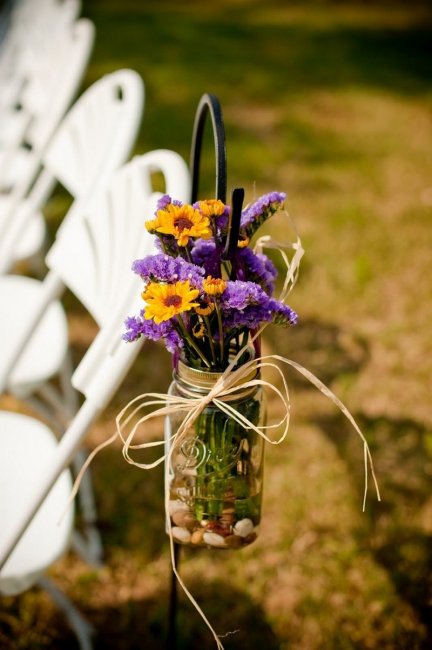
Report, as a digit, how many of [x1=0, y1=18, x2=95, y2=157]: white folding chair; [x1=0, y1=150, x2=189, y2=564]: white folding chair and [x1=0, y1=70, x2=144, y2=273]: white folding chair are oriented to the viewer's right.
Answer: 0

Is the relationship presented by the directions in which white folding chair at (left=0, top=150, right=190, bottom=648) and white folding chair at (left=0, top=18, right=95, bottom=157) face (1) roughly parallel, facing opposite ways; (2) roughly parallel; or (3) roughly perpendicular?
roughly parallel
